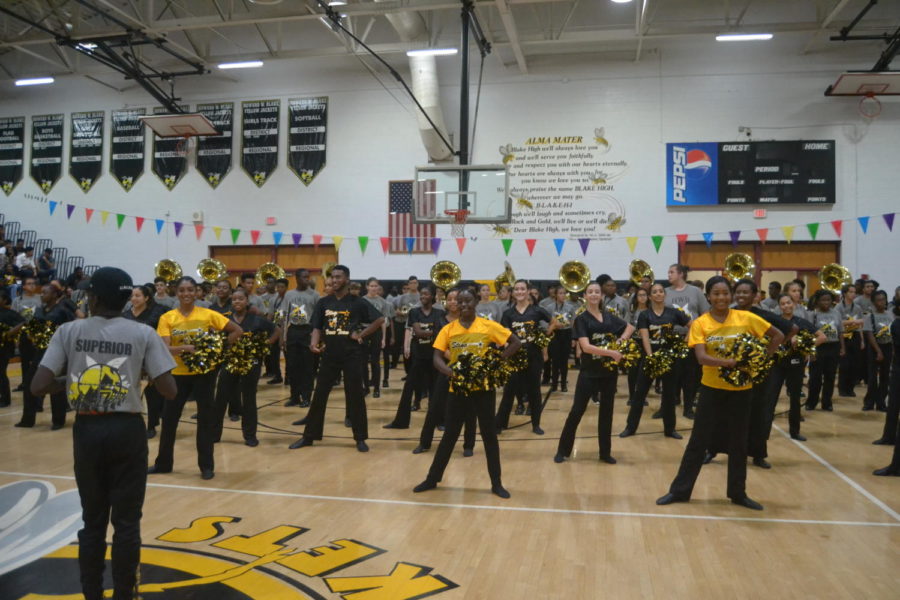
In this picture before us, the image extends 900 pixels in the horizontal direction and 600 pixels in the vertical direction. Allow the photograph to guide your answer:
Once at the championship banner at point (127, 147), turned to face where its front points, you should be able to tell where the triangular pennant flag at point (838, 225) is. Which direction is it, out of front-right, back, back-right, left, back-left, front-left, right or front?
front-left

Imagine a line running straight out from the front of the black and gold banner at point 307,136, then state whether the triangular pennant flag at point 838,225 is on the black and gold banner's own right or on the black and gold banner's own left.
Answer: on the black and gold banner's own left

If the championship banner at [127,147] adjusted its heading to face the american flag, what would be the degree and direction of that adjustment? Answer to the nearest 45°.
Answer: approximately 45° to its left

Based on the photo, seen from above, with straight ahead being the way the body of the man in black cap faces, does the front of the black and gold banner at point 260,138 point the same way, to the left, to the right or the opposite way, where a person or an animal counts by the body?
the opposite way

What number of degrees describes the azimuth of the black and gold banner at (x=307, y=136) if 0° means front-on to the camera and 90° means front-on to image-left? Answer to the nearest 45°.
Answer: approximately 0°

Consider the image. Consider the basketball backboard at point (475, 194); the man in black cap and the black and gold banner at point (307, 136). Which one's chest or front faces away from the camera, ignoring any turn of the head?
the man in black cap

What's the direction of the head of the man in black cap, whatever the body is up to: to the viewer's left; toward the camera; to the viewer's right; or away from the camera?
away from the camera

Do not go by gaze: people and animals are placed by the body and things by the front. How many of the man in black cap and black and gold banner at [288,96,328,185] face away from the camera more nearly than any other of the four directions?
1

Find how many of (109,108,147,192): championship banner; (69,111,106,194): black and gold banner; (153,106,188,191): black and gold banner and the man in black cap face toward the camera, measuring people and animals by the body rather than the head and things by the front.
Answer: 3
